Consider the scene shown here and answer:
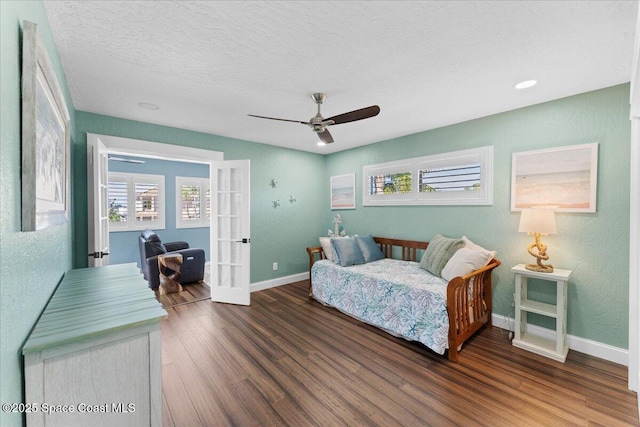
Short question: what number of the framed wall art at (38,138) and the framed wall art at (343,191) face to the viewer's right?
1

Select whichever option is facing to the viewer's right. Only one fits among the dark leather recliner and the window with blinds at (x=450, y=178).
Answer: the dark leather recliner

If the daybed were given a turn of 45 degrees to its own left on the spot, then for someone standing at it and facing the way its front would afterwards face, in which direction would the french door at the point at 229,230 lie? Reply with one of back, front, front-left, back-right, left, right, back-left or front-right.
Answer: right

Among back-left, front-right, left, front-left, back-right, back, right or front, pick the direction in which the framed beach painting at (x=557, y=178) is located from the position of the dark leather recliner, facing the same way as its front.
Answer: front-right

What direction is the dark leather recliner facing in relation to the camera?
to the viewer's right

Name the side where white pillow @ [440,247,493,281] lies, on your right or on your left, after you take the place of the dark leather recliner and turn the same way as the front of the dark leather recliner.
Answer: on your right

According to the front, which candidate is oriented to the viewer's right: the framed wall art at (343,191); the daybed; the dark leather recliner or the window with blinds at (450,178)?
the dark leather recliner

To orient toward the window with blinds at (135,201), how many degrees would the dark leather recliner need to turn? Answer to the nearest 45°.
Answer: approximately 90° to its left

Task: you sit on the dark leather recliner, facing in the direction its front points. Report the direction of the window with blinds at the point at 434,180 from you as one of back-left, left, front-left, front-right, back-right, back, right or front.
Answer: front-right

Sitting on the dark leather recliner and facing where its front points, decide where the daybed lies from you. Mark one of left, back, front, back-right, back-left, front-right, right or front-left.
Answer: front-right

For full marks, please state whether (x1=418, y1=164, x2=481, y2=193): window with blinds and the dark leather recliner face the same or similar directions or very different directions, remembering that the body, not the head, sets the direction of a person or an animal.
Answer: very different directions

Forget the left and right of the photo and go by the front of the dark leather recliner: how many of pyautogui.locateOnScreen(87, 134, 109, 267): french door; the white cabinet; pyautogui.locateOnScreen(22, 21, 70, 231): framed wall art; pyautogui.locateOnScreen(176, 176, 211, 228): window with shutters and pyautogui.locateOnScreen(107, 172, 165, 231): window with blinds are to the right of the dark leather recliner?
3

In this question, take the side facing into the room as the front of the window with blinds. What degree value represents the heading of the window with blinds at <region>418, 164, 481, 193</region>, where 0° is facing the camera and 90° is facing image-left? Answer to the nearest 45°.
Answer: approximately 45°

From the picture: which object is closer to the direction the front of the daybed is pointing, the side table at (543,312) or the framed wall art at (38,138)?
the framed wall art

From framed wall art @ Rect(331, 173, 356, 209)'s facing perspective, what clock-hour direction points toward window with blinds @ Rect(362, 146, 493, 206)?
The window with blinds is roughly at 9 o'clock from the framed wall art.

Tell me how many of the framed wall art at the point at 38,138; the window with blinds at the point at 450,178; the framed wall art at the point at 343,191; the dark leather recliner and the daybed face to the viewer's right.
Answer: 2

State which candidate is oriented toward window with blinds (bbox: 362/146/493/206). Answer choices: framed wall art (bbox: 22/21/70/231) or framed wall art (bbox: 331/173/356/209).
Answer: framed wall art (bbox: 22/21/70/231)
